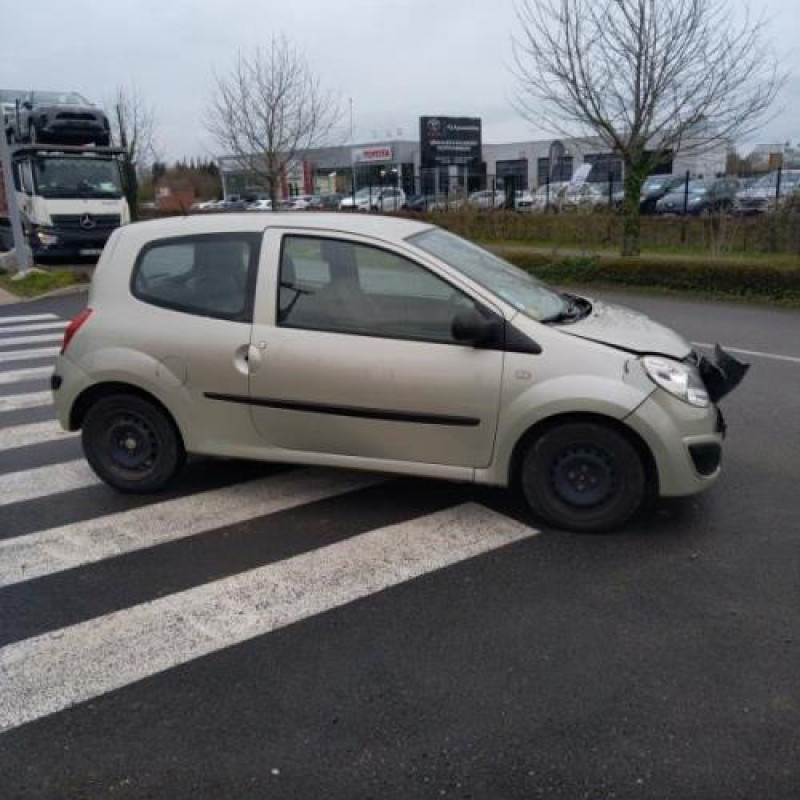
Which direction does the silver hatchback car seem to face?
to the viewer's right

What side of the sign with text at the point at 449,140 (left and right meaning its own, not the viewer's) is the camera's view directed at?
front

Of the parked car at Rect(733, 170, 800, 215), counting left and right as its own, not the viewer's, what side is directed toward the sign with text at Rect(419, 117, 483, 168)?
right

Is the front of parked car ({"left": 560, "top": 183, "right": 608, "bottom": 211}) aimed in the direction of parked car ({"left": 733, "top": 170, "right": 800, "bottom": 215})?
no

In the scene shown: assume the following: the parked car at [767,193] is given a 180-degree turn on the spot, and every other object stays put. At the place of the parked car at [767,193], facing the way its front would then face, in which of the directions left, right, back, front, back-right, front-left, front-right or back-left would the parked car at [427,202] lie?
left

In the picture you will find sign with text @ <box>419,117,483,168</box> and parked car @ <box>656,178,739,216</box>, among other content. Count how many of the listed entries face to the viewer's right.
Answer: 0

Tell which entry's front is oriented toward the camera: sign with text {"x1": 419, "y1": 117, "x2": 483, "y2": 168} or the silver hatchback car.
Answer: the sign with text

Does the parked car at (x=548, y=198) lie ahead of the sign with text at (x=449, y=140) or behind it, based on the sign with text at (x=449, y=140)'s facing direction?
ahead

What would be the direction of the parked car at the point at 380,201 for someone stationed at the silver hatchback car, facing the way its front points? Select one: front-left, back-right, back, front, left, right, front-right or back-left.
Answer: left

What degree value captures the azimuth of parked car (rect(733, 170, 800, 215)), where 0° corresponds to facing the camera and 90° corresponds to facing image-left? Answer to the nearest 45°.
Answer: approximately 45°

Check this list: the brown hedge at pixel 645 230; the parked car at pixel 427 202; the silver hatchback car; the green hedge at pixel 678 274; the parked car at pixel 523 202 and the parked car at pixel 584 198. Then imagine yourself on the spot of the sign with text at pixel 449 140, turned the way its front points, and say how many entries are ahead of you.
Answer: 6

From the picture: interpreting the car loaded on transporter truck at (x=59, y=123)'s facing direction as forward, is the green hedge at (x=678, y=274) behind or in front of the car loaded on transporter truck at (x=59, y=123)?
in front

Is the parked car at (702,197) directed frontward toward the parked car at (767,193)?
no

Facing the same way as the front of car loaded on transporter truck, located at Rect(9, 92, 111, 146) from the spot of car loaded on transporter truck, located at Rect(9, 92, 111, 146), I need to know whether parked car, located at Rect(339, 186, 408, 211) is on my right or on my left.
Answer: on my left

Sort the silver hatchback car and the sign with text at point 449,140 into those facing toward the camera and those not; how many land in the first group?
1

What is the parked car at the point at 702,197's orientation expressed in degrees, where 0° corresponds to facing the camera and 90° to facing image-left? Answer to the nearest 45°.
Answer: approximately 45°

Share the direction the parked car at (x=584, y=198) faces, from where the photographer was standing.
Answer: facing the viewer and to the left of the viewer

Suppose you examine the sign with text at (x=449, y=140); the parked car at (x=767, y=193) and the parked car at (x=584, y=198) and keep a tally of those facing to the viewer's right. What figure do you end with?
0
